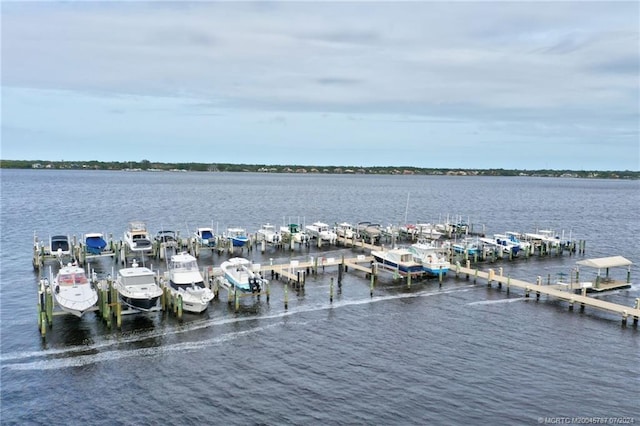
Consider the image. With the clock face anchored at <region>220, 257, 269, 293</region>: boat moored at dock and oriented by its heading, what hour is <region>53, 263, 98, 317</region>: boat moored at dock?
<region>53, 263, 98, 317</region>: boat moored at dock is roughly at 10 o'clock from <region>220, 257, 269, 293</region>: boat moored at dock.

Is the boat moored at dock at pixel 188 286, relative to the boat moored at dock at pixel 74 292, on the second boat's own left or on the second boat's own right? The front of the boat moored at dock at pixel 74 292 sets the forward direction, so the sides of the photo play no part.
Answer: on the second boat's own left

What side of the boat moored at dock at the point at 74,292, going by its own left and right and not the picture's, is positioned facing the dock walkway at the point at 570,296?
left

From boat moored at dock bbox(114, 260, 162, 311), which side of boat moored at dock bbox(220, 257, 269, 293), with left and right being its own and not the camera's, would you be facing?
left

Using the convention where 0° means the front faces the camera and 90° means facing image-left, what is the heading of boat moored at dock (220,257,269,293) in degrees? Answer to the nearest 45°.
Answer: approximately 135°

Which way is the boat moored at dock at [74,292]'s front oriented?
toward the camera

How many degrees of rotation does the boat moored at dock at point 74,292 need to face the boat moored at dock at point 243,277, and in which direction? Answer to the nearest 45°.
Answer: approximately 90° to its left
